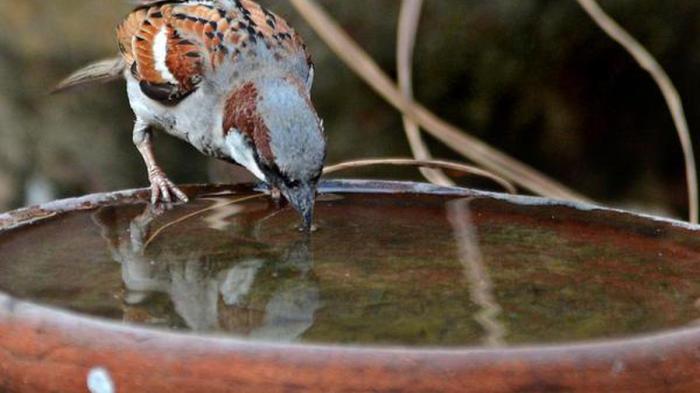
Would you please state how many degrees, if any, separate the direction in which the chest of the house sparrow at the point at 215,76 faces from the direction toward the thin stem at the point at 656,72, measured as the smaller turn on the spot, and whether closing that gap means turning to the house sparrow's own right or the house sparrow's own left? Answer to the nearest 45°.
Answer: approximately 45° to the house sparrow's own left

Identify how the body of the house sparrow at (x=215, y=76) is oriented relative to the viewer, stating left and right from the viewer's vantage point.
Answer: facing the viewer and to the right of the viewer
